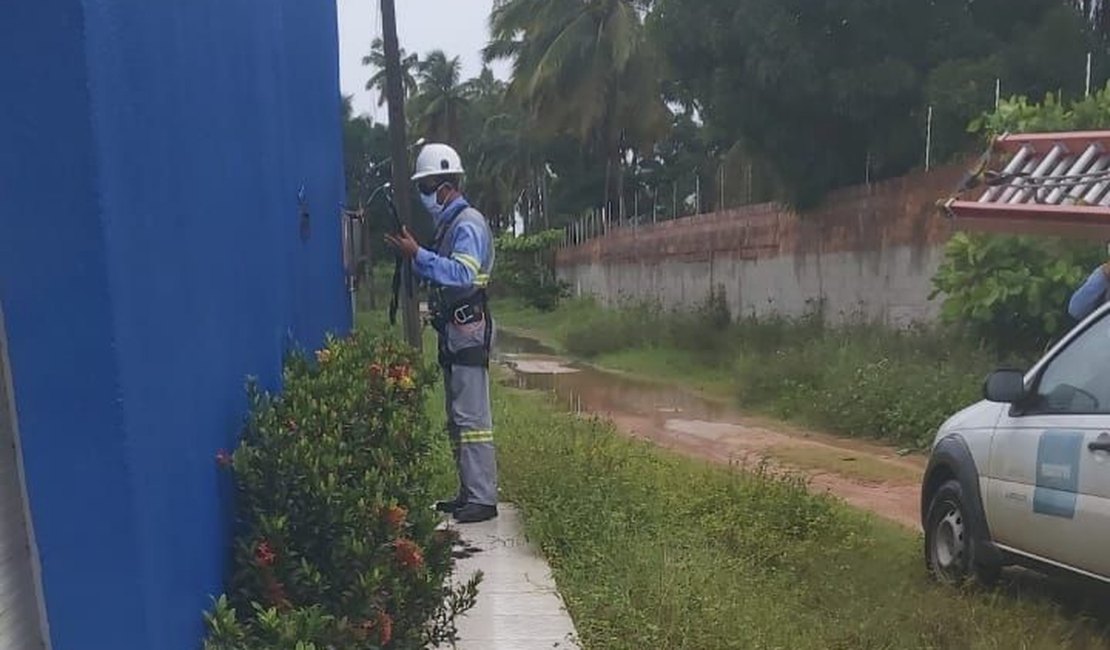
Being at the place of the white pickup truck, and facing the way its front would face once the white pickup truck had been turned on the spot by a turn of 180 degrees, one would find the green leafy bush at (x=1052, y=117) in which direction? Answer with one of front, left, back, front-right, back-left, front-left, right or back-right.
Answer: back-left

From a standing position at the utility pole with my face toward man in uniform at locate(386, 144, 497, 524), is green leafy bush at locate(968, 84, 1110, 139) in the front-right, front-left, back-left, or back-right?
front-left

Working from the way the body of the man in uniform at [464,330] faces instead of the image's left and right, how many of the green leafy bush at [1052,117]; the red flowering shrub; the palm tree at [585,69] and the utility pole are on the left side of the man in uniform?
1

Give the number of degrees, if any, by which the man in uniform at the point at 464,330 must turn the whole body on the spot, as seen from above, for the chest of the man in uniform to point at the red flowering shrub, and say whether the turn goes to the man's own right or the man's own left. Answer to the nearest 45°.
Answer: approximately 90° to the man's own left

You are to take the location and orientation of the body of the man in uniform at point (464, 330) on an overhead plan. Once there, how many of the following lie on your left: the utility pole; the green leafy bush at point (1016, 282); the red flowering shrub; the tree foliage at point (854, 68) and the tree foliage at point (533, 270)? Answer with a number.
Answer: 1

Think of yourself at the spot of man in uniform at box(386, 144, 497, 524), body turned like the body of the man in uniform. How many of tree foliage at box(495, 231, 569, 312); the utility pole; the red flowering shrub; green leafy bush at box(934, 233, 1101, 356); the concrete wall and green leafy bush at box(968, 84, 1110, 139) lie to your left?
1

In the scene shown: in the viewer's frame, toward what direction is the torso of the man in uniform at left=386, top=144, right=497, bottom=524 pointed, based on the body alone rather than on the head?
to the viewer's left

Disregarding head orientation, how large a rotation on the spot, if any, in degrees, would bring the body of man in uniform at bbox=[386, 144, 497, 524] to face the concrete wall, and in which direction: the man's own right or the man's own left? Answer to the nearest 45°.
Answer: approximately 135° to the man's own right

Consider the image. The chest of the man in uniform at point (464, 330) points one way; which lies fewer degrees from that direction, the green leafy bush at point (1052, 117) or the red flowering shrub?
the red flowering shrub

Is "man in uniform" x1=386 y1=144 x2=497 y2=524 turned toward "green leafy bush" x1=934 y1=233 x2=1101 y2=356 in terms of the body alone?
no

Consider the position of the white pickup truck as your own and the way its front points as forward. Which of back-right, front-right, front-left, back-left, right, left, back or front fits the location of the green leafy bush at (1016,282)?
front-right

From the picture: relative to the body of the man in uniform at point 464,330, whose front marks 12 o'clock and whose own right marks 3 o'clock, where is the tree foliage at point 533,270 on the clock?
The tree foliage is roughly at 3 o'clock from the man in uniform.

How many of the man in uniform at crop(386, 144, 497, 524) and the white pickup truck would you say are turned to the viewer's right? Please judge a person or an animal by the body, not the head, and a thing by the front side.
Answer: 0

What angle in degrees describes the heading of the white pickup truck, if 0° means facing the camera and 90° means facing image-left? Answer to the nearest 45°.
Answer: approximately 135°

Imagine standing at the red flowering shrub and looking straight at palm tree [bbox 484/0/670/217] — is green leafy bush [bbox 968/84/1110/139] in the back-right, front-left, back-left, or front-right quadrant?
front-right

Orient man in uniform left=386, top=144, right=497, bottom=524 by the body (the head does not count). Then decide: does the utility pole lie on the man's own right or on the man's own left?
on the man's own right
